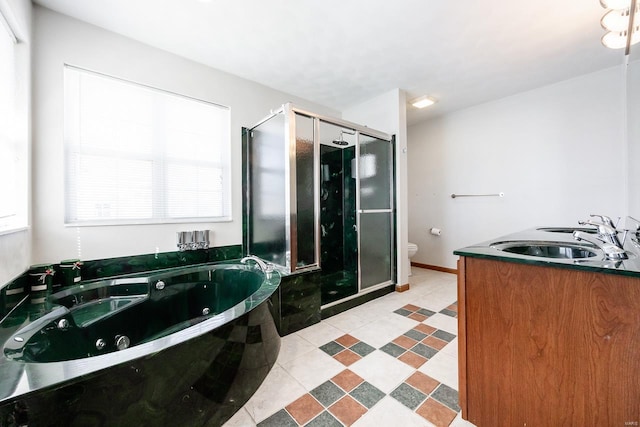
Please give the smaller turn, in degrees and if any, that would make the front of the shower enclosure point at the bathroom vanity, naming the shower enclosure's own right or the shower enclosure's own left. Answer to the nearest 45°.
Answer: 0° — it already faces it

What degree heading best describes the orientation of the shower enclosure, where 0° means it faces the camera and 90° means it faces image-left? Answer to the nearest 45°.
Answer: approximately 315°

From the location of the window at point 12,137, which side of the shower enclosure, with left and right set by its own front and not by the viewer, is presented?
right

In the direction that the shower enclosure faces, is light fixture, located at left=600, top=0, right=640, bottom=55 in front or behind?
in front

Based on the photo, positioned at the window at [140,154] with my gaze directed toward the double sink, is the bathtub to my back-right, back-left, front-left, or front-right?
front-right

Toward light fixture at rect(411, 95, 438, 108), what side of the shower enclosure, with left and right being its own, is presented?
left

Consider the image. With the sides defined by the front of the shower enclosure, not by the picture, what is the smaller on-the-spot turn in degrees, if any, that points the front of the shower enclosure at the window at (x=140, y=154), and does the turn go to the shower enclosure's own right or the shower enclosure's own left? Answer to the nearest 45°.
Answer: approximately 135° to the shower enclosure's own right

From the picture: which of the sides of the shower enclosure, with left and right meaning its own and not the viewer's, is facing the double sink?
front

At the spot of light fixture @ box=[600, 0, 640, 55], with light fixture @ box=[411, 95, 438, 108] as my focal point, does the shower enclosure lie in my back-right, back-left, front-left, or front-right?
front-left
